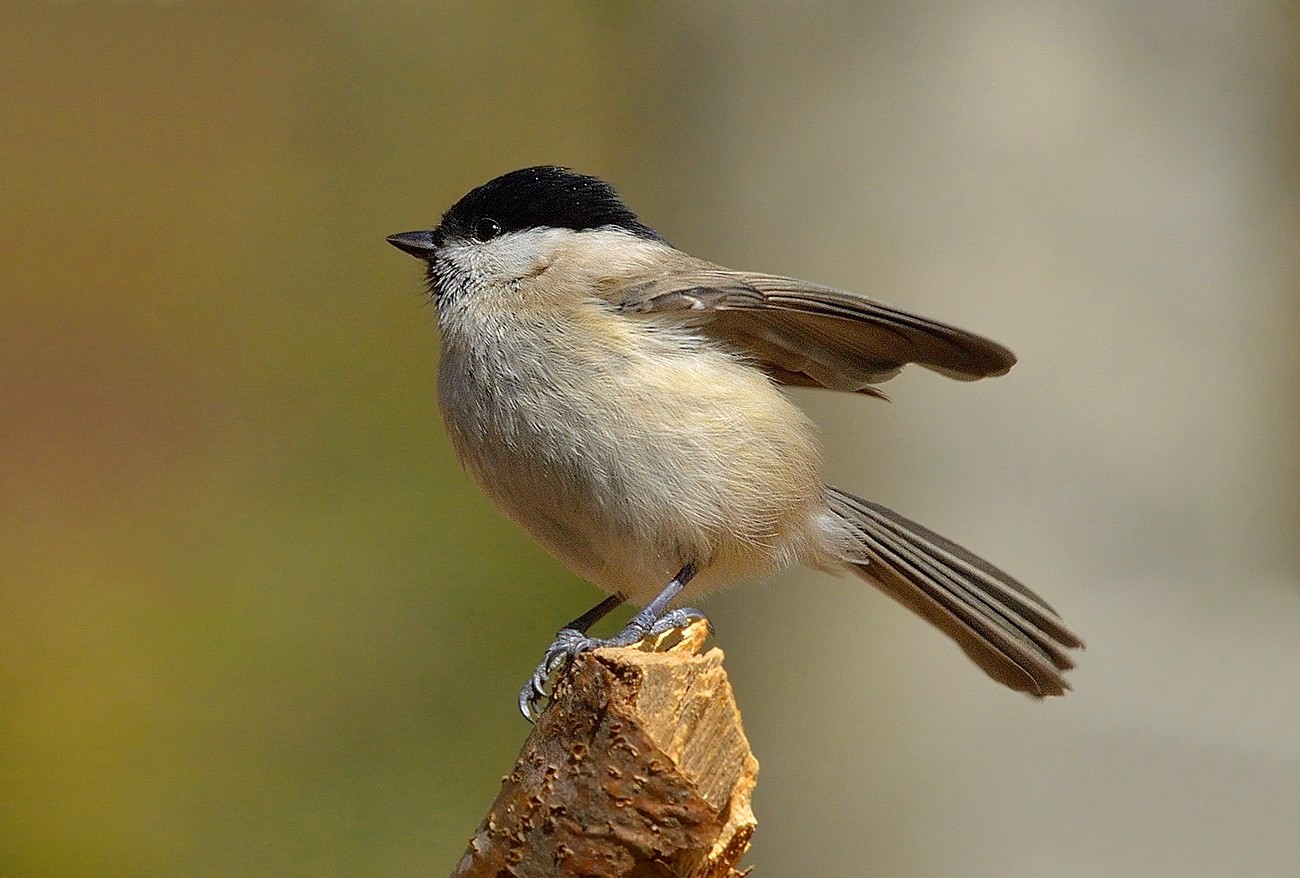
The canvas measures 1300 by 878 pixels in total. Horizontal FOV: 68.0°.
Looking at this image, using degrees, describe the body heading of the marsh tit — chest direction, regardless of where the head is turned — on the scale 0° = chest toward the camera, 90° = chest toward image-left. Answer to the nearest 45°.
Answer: approximately 90°
